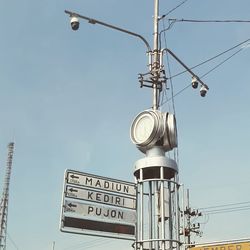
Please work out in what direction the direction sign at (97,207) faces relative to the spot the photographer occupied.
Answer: facing the viewer and to the right of the viewer
